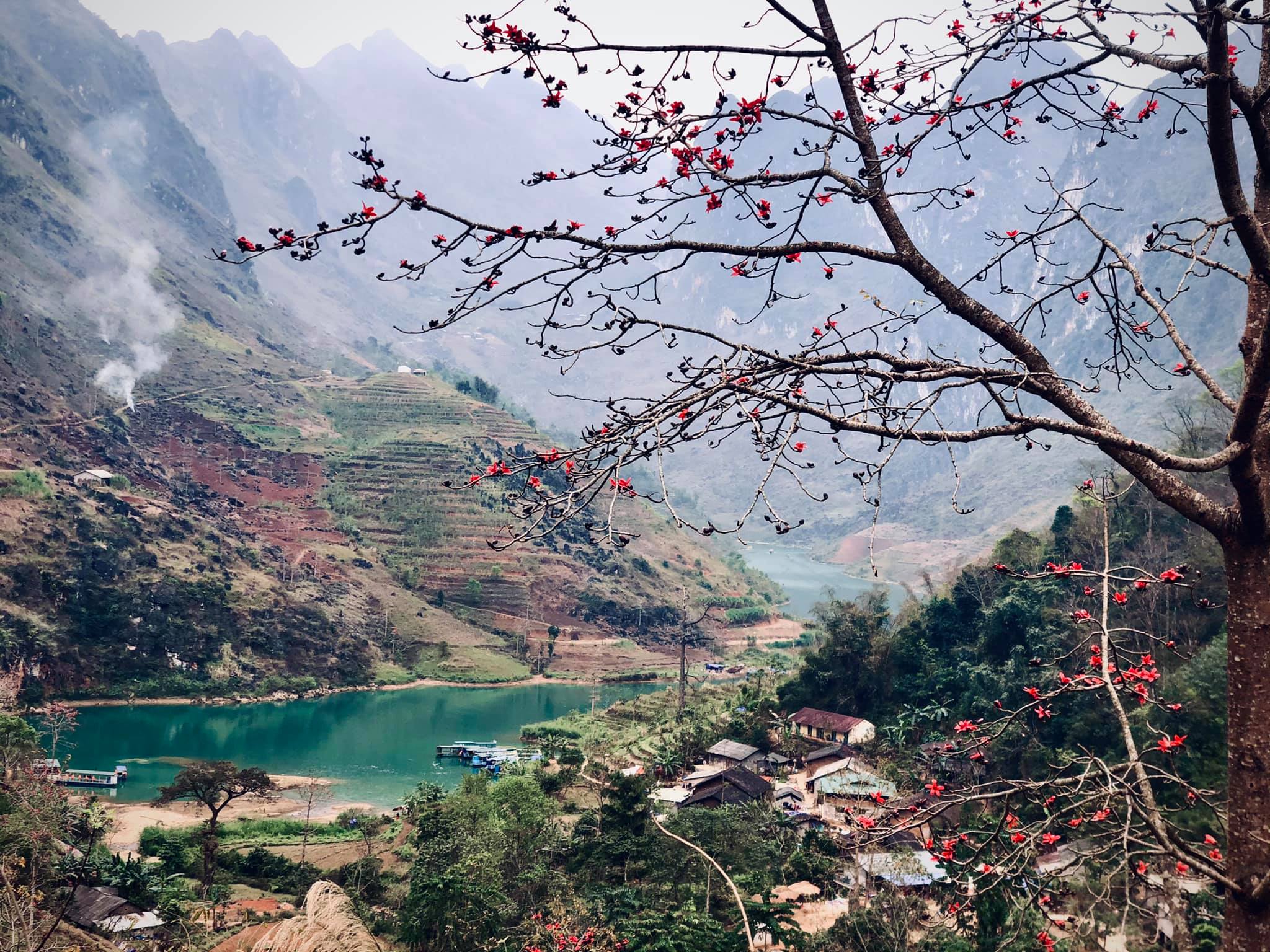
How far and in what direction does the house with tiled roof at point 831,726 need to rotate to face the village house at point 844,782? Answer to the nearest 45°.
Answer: approximately 45° to its left

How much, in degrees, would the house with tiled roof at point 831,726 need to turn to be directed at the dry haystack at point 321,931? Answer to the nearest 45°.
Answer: approximately 45° to its left

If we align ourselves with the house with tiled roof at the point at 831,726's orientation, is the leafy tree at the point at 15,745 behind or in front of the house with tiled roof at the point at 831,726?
in front

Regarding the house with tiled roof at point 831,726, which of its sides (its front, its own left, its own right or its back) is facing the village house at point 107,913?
front

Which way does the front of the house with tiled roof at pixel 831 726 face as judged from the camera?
facing the viewer and to the left of the viewer

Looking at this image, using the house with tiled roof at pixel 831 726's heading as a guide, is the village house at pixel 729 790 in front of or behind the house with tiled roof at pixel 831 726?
in front

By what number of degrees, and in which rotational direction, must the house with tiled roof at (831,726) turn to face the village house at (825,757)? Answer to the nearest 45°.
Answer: approximately 45° to its left

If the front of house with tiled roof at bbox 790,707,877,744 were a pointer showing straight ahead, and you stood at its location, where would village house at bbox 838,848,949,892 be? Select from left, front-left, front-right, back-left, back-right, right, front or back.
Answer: front-left

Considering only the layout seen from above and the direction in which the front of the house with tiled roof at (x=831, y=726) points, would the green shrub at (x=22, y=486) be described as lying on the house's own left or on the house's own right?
on the house's own right
